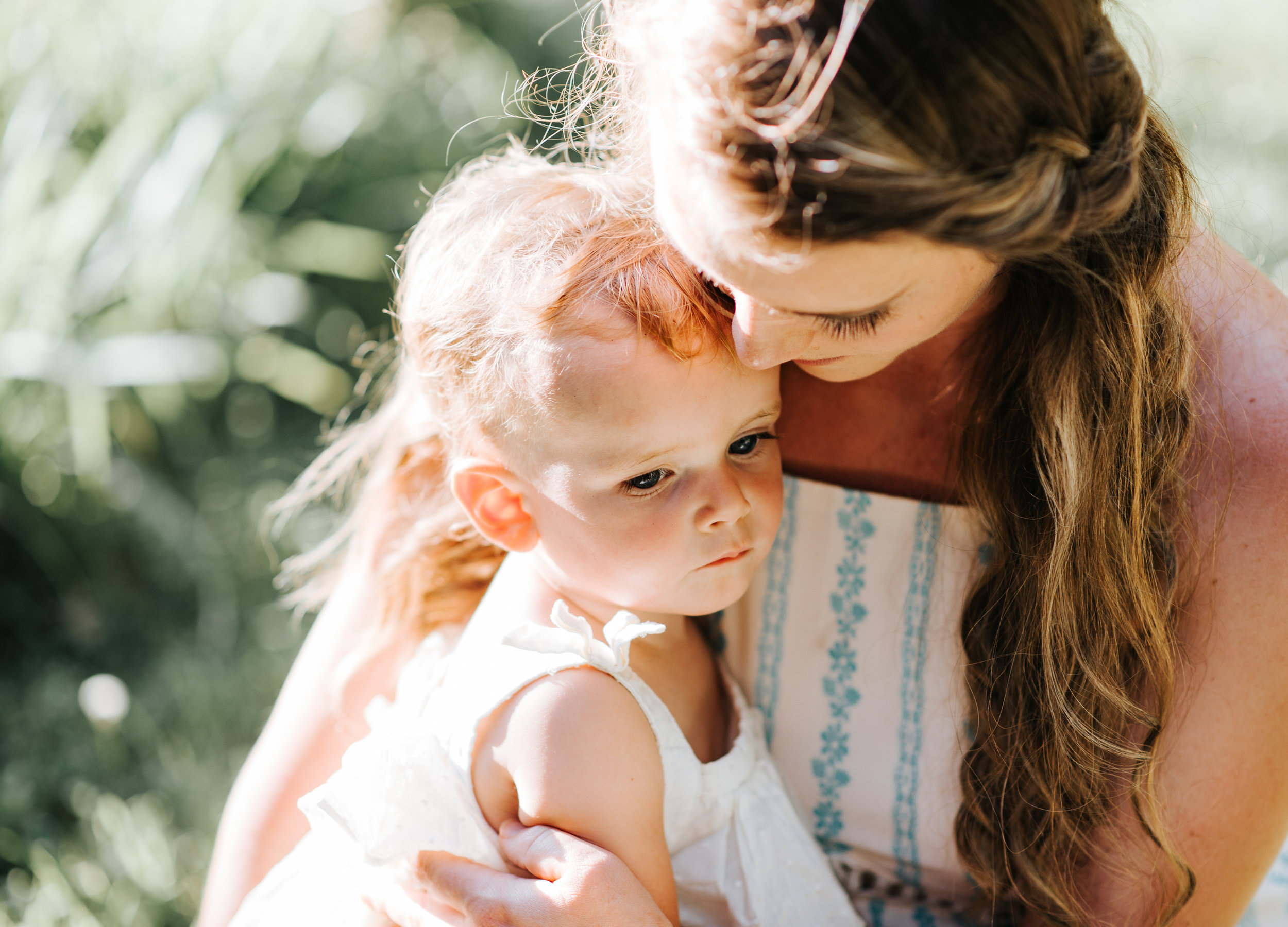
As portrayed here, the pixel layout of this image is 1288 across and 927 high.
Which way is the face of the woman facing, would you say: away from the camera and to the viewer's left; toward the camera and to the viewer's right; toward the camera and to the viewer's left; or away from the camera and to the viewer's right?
toward the camera and to the viewer's left
